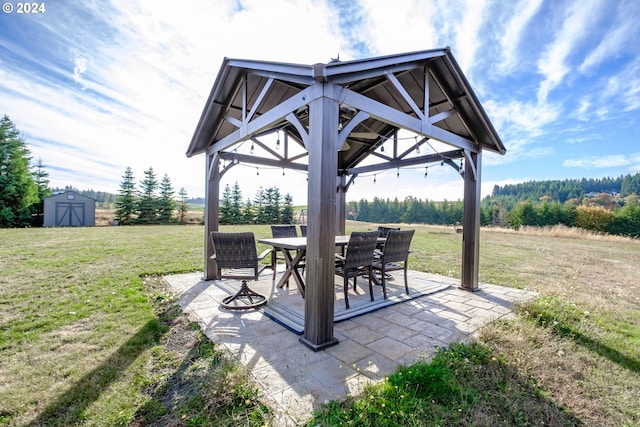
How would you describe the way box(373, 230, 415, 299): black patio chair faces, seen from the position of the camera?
facing away from the viewer and to the left of the viewer

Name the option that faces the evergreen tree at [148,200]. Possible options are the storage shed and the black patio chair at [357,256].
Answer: the black patio chair

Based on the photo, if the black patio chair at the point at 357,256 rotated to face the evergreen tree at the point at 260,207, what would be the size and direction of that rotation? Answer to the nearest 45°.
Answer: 0° — it already faces it

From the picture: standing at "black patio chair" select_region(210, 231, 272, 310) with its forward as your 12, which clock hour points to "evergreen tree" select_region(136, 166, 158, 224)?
The evergreen tree is roughly at 10 o'clock from the black patio chair.

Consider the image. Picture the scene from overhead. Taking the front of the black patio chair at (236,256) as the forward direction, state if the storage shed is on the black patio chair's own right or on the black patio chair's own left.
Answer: on the black patio chair's own left

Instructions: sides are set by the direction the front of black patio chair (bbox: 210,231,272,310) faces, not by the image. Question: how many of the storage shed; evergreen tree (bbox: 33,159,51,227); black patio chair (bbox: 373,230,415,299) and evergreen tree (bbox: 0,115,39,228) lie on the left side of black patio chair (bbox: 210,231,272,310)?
3

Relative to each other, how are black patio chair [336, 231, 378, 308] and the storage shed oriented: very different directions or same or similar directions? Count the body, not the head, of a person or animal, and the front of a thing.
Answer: very different directions

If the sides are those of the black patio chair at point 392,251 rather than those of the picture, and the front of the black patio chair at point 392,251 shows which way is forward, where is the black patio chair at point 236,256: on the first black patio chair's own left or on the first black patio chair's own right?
on the first black patio chair's own left

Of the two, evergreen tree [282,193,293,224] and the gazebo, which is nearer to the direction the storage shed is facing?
the gazebo
